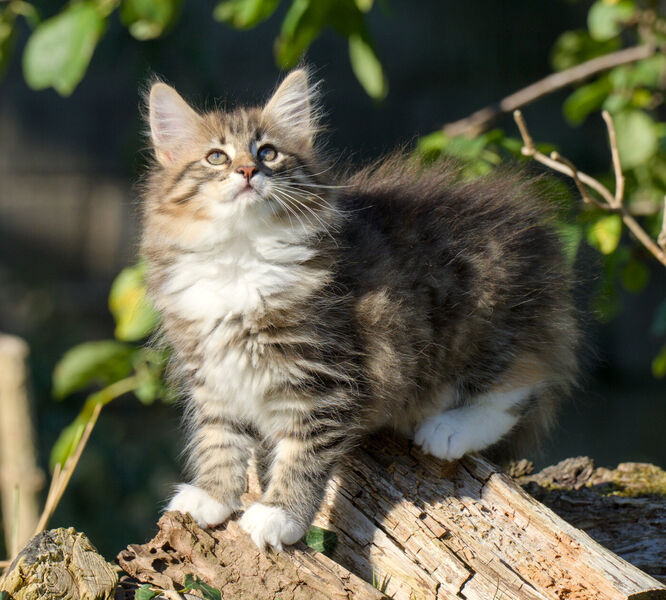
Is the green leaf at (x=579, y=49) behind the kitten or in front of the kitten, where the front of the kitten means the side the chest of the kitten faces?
behind

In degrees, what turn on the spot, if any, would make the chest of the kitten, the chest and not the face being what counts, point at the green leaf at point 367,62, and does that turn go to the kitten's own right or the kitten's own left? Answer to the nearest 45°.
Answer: approximately 135° to the kitten's own right

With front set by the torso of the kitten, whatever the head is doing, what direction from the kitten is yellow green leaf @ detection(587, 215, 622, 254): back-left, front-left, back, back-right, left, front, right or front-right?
back

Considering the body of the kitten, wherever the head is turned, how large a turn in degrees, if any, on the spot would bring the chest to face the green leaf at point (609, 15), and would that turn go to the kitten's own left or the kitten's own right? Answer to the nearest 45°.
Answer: approximately 180°

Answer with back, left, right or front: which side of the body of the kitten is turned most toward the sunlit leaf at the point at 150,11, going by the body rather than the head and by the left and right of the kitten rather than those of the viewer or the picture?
right

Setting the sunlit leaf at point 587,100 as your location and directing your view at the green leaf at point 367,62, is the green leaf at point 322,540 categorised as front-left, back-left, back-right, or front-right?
front-left

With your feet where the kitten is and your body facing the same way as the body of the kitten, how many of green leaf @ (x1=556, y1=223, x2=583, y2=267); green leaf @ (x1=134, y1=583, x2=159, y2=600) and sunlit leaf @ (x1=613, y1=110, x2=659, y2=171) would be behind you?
2

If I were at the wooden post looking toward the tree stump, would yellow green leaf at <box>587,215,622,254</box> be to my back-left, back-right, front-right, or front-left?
front-left

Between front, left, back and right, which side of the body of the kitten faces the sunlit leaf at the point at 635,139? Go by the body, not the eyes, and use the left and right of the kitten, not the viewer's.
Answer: back

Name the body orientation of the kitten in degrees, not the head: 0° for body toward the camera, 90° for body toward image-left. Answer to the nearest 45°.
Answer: approximately 45°

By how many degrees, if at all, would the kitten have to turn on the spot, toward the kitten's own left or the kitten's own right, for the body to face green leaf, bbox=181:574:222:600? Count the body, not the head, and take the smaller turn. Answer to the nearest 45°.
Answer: approximately 45° to the kitten's own left

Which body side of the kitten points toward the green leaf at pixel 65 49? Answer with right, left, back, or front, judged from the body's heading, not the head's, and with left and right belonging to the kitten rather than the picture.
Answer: right

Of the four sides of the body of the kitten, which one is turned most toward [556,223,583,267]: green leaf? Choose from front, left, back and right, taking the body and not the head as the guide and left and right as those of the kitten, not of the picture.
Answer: back

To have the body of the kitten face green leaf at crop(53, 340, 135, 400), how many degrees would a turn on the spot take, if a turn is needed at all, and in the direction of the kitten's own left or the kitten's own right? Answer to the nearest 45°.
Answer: approximately 90° to the kitten's own right

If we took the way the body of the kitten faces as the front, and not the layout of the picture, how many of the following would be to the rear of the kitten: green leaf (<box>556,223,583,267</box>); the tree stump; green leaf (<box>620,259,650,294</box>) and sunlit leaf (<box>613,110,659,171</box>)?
3

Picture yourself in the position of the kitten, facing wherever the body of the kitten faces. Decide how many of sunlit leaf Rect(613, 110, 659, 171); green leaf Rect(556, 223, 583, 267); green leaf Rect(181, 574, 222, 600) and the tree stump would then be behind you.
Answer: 2
